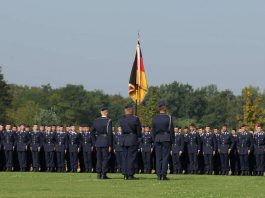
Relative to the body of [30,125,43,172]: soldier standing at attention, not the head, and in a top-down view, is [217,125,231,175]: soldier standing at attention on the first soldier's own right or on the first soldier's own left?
on the first soldier's own left

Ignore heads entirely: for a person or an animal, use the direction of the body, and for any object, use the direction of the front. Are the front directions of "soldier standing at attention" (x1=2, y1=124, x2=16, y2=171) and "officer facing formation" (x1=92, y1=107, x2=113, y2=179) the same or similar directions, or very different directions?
very different directions

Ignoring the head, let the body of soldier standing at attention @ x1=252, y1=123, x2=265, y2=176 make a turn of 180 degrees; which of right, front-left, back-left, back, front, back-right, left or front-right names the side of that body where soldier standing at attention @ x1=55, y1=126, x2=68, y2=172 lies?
left

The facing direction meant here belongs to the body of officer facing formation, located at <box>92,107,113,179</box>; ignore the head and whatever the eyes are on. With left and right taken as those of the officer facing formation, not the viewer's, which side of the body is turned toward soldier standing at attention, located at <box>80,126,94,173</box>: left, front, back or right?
front

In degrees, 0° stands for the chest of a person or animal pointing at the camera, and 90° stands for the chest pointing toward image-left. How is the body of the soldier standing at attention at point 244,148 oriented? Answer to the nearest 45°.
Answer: approximately 0°

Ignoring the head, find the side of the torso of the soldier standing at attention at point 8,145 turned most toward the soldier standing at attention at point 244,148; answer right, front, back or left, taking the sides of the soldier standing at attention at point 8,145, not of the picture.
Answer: left

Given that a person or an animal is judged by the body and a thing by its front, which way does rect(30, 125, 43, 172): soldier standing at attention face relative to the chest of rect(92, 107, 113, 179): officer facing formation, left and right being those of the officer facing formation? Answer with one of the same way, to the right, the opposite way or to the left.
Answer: the opposite way

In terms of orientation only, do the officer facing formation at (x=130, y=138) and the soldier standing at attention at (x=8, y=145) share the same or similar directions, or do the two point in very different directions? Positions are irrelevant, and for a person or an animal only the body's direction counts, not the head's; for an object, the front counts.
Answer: very different directions

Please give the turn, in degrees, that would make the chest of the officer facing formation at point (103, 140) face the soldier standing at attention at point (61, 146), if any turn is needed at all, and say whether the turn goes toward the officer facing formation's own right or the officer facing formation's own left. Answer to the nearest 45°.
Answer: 0° — they already face them

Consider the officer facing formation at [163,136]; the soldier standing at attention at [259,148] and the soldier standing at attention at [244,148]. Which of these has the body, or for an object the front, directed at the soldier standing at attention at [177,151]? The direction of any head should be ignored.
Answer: the officer facing formation

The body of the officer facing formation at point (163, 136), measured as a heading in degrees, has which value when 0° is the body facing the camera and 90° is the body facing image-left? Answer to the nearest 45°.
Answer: approximately 180°

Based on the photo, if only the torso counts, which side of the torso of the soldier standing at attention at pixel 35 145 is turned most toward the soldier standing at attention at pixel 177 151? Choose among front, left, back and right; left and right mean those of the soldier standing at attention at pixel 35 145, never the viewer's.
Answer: left

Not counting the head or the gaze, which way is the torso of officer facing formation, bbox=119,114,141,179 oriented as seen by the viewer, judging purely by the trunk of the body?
away from the camera
